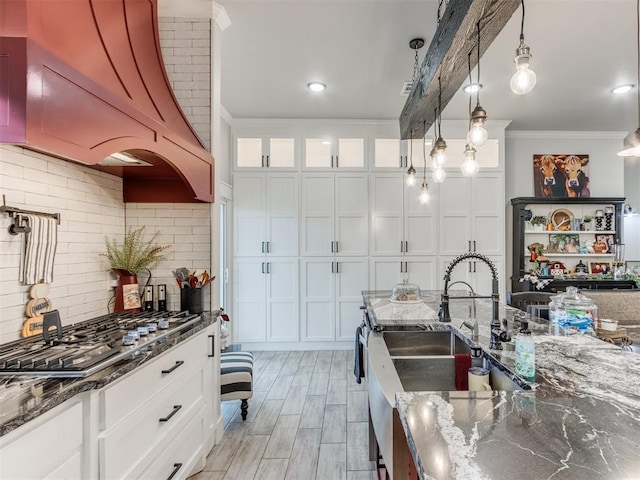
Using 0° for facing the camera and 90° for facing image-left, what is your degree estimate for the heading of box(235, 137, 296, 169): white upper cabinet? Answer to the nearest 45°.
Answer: approximately 0°

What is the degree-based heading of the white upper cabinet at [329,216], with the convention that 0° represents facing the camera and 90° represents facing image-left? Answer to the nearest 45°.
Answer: approximately 0°

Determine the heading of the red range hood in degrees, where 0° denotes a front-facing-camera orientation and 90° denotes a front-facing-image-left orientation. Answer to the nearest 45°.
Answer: approximately 315°

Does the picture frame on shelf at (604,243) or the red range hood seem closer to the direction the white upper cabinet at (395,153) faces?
the red range hood

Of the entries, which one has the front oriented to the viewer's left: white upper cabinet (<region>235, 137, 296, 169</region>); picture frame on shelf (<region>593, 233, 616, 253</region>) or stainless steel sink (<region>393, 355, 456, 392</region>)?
the stainless steel sink

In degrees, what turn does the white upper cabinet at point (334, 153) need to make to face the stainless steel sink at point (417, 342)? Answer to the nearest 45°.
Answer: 0° — it already faces it

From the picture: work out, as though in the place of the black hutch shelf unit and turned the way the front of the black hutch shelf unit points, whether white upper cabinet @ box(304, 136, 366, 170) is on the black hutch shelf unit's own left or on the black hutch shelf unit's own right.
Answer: on the black hutch shelf unit's own right

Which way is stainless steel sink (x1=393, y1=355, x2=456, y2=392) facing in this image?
to the viewer's left

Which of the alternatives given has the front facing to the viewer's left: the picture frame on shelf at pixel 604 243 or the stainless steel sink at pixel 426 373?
the stainless steel sink
